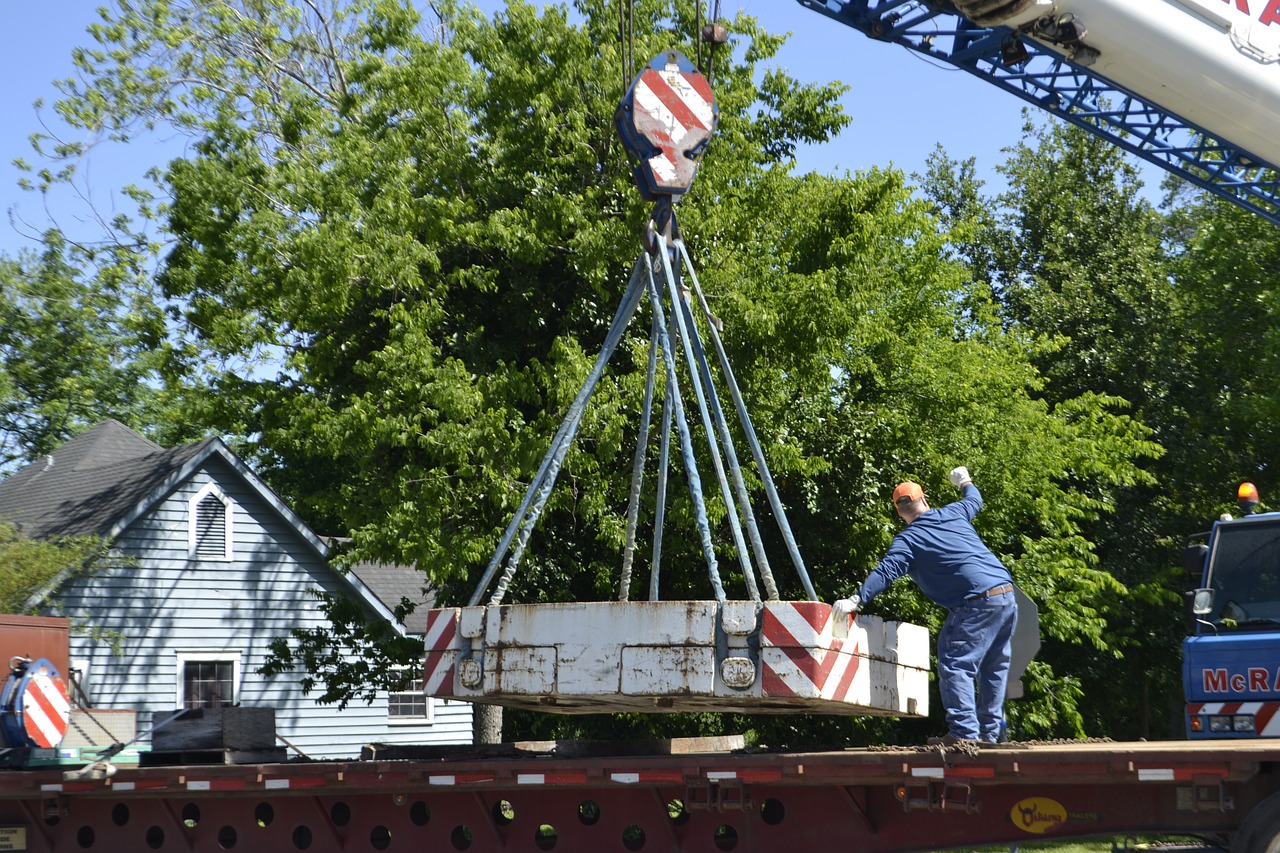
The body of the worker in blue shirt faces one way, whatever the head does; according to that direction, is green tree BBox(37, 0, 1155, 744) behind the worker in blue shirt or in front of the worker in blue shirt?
in front

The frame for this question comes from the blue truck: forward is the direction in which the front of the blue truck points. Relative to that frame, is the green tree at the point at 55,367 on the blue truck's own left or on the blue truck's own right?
on the blue truck's own right

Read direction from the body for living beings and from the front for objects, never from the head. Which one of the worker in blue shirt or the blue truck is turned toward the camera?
the blue truck

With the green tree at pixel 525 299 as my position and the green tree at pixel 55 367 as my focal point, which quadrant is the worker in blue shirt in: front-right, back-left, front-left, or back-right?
back-left

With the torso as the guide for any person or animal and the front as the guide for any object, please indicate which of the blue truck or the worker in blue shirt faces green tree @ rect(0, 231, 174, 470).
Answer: the worker in blue shirt

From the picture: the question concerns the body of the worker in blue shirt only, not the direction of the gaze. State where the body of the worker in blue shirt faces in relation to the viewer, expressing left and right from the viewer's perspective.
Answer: facing away from the viewer and to the left of the viewer

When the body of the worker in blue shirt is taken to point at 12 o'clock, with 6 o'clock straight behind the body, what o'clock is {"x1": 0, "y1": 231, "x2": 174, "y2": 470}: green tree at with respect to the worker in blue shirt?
The green tree is roughly at 12 o'clock from the worker in blue shirt.

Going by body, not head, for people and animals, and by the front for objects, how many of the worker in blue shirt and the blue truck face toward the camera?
1

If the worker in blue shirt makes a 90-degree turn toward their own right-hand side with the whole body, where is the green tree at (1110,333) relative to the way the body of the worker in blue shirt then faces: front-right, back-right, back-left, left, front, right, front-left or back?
front-left

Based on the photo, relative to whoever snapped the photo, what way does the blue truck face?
facing the viewer
